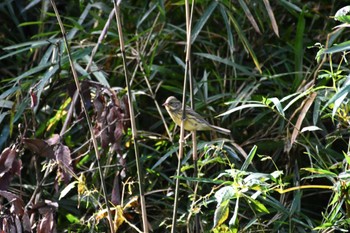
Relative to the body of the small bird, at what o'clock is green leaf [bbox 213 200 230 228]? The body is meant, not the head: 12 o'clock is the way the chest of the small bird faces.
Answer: The green leaf is roughly at 9 o'clock from the small bird.

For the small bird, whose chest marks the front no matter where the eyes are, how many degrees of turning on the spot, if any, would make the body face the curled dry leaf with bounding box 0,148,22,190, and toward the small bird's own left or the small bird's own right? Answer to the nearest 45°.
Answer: approximately 45° to the small bird's own left

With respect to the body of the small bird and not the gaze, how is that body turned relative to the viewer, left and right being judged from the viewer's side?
facing to the left of the viewer

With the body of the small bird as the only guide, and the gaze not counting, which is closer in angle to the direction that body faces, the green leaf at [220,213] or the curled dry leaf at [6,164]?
the curled dry leaf
